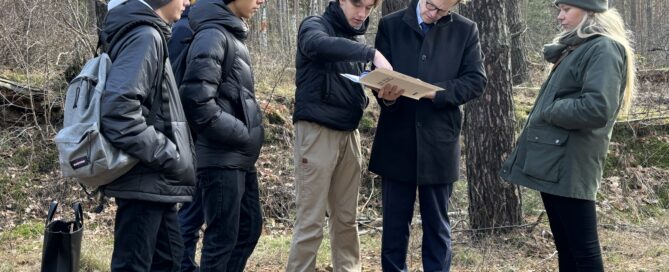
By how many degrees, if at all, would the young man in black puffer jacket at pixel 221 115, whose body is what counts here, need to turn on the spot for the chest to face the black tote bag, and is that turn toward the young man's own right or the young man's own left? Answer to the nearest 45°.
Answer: approximately 180°

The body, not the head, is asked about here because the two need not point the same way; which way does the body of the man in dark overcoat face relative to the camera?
toward the camera

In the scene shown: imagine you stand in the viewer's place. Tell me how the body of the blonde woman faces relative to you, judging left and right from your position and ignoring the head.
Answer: facing to the left of the viewer

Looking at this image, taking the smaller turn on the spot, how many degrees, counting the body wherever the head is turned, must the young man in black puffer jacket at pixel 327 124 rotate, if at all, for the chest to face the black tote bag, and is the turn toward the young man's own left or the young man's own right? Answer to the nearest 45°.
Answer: approximately 90° to the young man's own right

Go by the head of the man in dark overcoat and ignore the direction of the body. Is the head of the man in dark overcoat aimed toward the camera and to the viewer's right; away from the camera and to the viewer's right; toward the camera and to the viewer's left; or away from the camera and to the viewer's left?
toward the camera and to the viewer's left

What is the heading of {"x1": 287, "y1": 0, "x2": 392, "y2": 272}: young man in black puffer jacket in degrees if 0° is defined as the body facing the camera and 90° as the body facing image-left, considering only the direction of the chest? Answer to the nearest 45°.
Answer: approximately 315°

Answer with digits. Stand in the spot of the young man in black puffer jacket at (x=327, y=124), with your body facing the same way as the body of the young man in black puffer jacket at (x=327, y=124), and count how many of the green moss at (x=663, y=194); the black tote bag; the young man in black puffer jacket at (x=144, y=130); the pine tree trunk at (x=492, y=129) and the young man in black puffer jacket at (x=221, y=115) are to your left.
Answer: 2

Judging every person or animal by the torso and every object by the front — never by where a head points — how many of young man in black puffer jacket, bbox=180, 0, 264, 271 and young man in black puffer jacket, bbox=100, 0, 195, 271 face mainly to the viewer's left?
0

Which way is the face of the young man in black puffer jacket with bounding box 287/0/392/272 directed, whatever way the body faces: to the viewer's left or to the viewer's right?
to the viewer's right

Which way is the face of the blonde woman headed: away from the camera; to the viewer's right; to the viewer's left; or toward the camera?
to the viewer's left

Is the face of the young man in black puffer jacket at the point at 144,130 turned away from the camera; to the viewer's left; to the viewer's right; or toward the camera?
to the viewer's right

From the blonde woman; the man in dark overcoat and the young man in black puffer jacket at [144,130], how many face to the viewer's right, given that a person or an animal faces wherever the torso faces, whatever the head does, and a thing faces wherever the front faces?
1

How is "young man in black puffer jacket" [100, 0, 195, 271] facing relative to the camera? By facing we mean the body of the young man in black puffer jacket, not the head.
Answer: to the viewer's right

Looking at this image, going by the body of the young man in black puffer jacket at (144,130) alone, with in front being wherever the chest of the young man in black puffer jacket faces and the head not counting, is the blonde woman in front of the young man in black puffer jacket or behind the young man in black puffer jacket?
in front

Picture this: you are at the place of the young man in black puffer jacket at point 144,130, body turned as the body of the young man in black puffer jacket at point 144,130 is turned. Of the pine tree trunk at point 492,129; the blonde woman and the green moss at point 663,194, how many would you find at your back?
0
